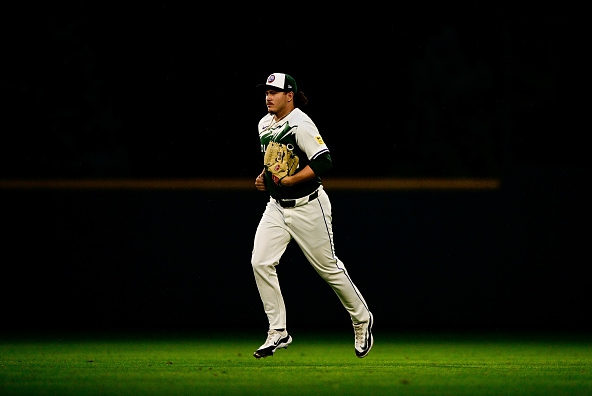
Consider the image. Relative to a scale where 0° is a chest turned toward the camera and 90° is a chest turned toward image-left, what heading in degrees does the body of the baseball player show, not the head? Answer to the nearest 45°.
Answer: approximately 45°
